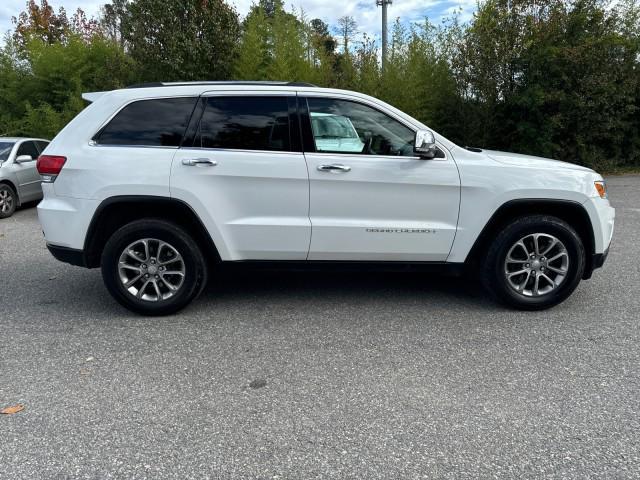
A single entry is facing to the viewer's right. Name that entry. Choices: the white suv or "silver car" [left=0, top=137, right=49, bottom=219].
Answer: the white suv

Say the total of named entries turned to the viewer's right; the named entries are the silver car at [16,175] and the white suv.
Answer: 1

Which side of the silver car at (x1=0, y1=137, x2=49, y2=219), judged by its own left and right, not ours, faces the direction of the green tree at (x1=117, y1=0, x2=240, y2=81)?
back

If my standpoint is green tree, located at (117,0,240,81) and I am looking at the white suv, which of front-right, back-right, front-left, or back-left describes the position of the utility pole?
back-left

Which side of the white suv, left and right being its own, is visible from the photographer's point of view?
right

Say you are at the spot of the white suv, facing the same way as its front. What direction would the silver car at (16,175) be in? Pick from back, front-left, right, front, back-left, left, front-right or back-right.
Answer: back-left

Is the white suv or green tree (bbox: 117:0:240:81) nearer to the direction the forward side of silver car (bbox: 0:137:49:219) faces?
the white suv

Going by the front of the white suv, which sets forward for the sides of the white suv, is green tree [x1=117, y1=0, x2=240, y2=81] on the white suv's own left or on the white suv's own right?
on the white suv's own left

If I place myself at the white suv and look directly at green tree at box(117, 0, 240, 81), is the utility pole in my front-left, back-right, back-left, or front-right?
front-right

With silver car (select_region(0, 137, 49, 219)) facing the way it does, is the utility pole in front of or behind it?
behind

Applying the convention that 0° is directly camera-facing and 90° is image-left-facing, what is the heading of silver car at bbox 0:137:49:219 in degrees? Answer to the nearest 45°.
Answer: approximately 45°

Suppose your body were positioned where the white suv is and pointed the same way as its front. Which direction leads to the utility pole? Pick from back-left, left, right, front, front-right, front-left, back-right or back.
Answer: left

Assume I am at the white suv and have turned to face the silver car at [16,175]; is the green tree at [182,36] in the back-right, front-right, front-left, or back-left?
front-right
